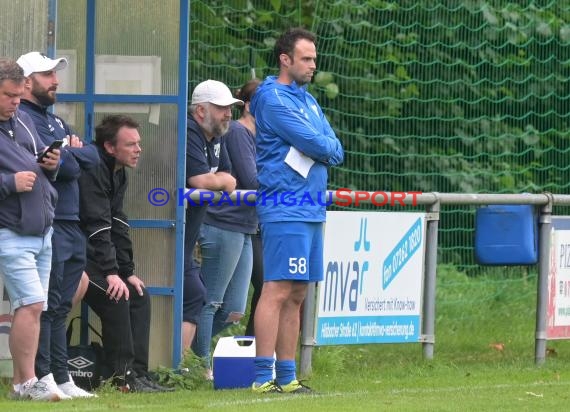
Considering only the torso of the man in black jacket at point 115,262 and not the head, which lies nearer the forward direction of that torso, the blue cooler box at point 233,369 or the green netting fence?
the blue cooler box

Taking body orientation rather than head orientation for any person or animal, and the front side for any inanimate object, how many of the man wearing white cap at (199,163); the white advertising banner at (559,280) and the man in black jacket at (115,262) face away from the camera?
0

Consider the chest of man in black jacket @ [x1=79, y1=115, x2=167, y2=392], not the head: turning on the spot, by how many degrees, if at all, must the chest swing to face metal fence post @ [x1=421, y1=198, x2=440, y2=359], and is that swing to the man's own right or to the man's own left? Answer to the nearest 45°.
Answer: approximately 90° to the man's own left

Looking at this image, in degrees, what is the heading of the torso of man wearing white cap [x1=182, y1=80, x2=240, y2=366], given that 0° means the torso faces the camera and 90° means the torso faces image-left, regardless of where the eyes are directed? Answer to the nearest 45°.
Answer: approximately 315°

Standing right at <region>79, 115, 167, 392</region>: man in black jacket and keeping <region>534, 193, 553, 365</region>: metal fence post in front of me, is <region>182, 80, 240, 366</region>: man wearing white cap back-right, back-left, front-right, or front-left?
front-left

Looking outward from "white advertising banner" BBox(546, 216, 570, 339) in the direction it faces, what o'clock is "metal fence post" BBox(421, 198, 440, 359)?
The metal fence post is roughly at 2 o'clock from the white advertising banner.

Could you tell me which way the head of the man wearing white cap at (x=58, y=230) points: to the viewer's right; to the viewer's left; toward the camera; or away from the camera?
to the viewer's right

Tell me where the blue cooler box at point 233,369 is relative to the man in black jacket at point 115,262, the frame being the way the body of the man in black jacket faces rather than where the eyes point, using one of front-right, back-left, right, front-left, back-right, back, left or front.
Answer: front-left

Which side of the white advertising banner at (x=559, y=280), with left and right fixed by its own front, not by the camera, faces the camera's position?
front

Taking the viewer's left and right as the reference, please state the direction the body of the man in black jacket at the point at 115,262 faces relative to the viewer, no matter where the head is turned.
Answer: facing the viewer and to the right of the viewer

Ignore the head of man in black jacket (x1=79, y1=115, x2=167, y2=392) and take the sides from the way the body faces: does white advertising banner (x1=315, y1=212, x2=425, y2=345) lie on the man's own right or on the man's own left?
on the man's own left
